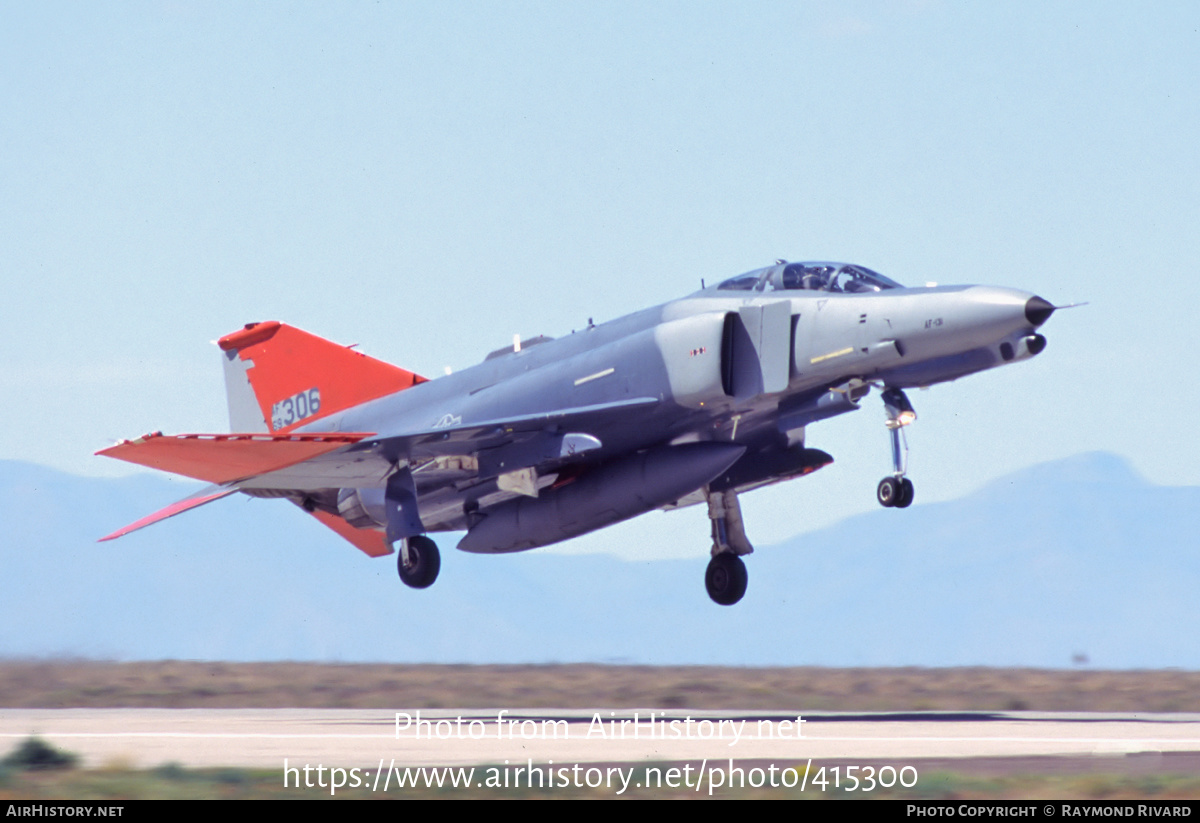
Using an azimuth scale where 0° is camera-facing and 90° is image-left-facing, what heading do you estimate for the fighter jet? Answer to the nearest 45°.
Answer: approximately 315°
